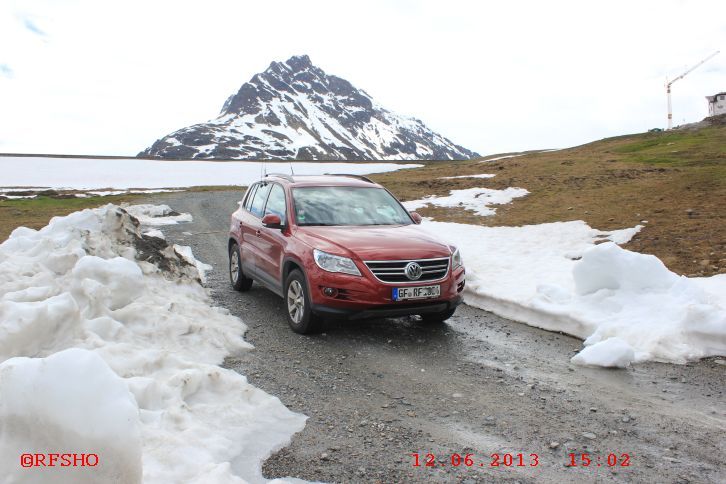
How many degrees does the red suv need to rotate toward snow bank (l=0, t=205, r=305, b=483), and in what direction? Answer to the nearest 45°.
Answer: approximately 90° to its right

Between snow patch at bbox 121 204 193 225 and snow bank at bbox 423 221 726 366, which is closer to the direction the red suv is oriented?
the snow bank

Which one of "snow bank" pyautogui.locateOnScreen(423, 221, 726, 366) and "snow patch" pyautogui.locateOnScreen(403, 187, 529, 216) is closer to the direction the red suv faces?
the snow bank

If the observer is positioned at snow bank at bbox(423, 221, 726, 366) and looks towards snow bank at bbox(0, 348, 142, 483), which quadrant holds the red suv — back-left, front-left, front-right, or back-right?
front-right

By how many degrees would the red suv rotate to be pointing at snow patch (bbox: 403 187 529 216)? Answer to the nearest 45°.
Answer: approximately 135° to its left

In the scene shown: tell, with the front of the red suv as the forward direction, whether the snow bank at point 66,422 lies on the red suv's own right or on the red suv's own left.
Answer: on the red suv's own right

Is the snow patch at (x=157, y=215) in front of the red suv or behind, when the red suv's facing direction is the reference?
behind

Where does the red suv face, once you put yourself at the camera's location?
facing the viewer and to the right of the viewer

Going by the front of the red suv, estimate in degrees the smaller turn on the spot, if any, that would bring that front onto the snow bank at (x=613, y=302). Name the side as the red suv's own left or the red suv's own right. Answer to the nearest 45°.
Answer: approximately 45° to the red suv's own left
